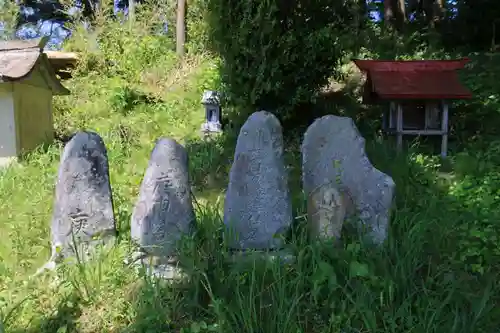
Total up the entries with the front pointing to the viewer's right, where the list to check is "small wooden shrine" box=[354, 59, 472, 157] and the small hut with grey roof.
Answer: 0

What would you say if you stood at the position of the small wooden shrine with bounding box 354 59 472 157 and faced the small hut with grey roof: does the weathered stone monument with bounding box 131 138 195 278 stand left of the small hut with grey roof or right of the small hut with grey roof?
left

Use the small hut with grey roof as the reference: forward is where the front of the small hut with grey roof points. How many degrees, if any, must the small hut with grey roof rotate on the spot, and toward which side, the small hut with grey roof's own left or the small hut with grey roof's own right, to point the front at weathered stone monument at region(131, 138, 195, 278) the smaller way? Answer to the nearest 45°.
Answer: approximately 45° to the small hut with grey roof's own left

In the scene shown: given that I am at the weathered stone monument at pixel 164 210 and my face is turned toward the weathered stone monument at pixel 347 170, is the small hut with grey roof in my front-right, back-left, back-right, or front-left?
back-left

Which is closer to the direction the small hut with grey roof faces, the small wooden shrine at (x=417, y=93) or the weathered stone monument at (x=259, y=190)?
the weathered stone monument

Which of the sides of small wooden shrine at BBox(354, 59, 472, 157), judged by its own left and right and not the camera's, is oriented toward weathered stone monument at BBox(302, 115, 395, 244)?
front

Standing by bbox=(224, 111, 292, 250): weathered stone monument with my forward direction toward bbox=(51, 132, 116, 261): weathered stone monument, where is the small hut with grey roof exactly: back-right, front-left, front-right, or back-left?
front-right

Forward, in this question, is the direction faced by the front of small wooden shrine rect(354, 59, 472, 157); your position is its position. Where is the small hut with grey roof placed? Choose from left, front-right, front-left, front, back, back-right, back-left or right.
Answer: right

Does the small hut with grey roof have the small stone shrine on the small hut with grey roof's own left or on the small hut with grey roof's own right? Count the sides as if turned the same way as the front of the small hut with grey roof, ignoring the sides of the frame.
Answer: on the small hut with grey roof's own left

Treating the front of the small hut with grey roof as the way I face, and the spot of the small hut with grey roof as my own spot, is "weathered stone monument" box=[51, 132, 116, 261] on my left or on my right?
on my left

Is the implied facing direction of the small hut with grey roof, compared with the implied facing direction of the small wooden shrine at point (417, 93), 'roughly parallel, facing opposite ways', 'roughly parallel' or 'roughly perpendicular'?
roughly parallel

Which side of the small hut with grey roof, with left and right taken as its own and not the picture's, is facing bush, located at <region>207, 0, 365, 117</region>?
left

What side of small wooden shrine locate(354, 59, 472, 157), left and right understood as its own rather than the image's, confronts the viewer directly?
front
